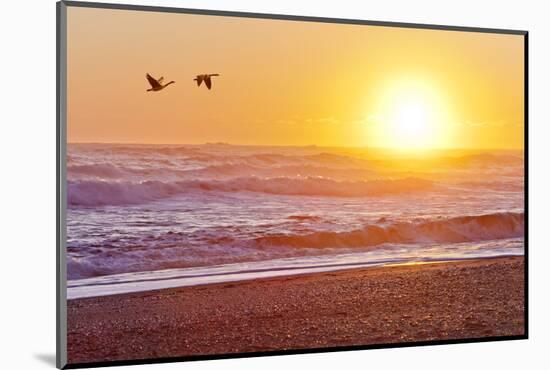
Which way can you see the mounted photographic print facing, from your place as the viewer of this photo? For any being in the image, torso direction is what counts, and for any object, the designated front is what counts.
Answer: facing the viewer and to the right of the viewer
